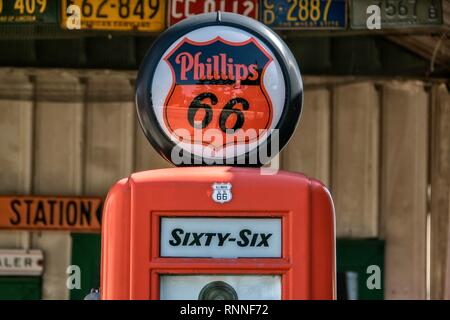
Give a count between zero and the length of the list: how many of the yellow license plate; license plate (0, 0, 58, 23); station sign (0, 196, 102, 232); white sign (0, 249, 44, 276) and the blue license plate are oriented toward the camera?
5

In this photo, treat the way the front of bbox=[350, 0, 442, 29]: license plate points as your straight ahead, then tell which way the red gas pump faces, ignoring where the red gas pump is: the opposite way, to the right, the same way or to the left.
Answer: the same way

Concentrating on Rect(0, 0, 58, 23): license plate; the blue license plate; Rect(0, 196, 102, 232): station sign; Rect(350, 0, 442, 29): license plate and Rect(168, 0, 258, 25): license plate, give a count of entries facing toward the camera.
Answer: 5

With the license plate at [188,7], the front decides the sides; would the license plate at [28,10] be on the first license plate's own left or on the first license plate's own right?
on the first license plate's own right

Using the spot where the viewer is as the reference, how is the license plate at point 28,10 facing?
facing the viewer

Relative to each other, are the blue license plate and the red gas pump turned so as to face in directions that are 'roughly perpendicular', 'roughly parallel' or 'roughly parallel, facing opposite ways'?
roughly parallel

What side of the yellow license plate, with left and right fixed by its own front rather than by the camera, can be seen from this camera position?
front

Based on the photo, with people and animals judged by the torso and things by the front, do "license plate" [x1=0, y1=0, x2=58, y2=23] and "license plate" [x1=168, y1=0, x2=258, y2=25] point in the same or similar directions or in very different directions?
same or similar directions

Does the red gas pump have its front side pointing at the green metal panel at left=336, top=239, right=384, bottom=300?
no

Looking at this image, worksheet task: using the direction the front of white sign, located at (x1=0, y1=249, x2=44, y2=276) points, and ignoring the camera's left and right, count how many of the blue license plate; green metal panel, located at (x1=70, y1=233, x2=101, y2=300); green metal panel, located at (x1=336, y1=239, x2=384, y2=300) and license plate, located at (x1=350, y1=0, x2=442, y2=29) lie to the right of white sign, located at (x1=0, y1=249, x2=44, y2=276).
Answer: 0

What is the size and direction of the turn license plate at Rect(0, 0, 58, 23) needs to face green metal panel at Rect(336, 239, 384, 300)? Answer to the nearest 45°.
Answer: approximately 90° to its left

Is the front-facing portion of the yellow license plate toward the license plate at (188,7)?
no

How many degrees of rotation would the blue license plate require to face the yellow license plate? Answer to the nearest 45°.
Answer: approximately 90° to its right
